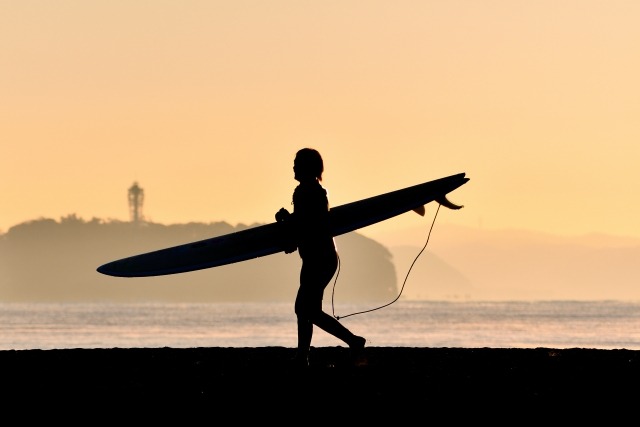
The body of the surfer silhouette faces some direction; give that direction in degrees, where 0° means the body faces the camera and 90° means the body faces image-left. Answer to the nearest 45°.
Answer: approximately 90°
